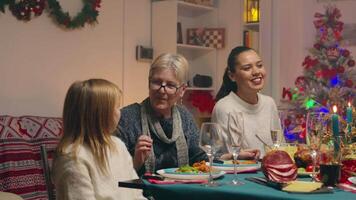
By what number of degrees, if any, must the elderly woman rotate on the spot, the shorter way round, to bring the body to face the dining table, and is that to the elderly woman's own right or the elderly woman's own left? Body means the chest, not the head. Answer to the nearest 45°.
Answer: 0° — they already face it

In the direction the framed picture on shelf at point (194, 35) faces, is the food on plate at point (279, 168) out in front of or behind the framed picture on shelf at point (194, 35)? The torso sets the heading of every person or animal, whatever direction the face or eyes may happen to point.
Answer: in front

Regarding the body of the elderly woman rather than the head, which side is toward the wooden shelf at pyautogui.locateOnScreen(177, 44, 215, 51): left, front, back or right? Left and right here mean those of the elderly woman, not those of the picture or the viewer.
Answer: back

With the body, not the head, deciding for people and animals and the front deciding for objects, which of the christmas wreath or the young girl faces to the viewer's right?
the young girl

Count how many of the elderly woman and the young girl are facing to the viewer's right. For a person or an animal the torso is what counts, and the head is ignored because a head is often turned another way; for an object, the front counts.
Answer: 1

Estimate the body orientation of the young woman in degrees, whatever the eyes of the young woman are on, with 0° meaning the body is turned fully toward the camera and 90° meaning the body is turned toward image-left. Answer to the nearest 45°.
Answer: approximately 315°

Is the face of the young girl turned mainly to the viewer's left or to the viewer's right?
to the viewer's right

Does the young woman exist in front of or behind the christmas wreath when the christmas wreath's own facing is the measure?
in front

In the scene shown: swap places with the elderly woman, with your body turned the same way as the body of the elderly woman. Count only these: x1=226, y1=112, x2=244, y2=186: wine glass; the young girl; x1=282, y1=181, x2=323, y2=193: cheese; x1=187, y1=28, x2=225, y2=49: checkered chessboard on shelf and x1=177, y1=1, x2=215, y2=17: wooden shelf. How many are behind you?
2

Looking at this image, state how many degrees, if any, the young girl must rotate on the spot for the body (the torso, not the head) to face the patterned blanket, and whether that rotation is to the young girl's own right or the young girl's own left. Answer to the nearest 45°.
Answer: approximately 90° to the young girl's own left
